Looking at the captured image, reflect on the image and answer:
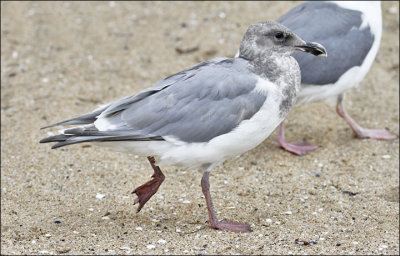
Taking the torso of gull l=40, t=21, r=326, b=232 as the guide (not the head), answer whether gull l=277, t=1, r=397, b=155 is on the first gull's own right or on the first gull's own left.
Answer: on the first gull's own left

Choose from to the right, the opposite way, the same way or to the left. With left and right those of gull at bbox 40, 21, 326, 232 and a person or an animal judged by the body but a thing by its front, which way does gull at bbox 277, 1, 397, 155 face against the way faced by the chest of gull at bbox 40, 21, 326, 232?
the same way

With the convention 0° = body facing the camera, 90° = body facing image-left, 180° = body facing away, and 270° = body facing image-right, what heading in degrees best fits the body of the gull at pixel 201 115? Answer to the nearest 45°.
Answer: approximately 270°

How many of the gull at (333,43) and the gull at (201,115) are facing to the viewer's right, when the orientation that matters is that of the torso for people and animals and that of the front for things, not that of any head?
2

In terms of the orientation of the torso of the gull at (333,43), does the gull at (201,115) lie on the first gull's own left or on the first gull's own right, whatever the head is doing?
on the first gull's own right

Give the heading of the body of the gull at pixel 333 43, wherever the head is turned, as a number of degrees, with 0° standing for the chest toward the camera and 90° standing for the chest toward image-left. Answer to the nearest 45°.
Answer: approximately 270°
